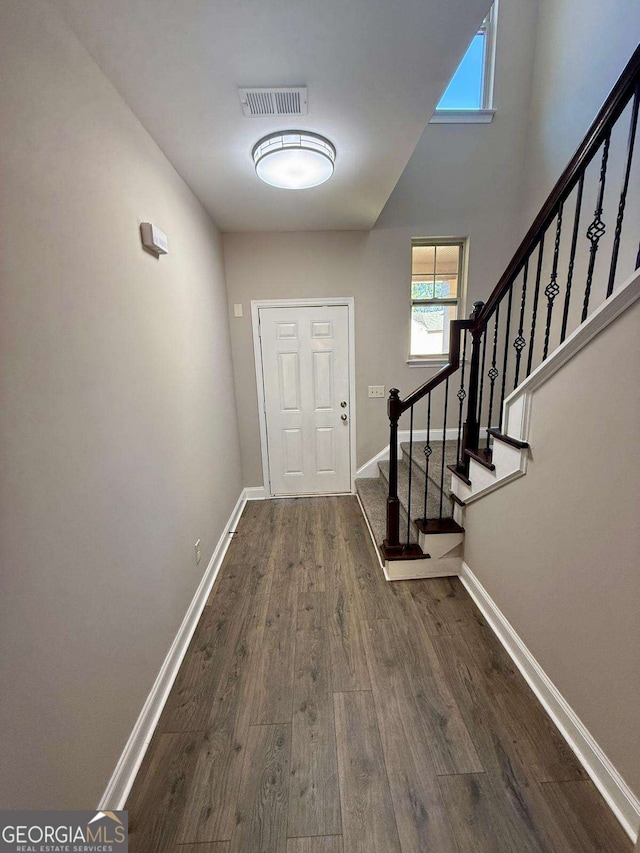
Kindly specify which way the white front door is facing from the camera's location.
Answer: facing the viewer

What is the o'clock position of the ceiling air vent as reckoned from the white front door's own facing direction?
The ceiling air vent is roughly at 12 o'clock from the white front door.

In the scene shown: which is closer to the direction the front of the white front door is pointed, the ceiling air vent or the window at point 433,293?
the ceiling air vent

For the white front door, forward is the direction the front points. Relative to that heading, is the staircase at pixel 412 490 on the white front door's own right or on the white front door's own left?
on the white front door's own left

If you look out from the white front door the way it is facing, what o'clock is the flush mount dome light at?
The flush mount dome light is roughly at 12 o'clock from the white front door.

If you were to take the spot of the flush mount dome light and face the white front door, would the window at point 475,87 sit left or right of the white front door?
right

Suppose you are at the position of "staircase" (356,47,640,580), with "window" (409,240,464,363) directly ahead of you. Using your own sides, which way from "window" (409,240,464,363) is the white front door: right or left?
left

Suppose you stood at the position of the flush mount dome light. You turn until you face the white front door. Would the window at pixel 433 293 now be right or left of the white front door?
right

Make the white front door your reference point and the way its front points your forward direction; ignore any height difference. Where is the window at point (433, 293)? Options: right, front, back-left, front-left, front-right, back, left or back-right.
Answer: left

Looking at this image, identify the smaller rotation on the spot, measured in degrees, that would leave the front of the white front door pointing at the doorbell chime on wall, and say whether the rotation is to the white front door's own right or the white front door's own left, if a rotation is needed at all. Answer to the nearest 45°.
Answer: approximately 45° to the white front door's own right

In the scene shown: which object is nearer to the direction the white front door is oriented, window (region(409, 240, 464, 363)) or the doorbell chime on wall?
the doorbell chime on wall
